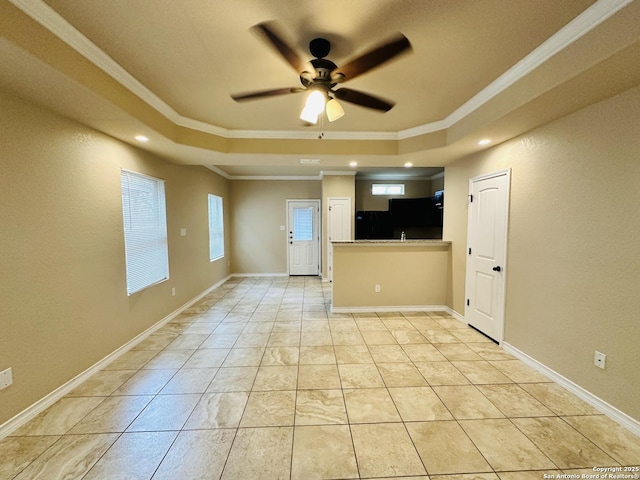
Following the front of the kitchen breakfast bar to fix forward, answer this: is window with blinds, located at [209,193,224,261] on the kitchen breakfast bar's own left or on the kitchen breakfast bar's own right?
on the kitchen breakfast bar's own right

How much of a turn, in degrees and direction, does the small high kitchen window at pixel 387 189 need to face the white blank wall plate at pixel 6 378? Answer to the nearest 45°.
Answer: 0° — it already faces it

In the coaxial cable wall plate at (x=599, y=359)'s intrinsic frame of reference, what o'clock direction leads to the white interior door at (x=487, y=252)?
The white interior door is roughly at 3 o'clock from the coaxial cable wall plate.

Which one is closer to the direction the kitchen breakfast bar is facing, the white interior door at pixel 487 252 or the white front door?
the white interior door

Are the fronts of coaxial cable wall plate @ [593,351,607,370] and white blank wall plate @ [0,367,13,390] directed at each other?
yes

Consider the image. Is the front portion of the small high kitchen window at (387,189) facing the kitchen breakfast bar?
yes

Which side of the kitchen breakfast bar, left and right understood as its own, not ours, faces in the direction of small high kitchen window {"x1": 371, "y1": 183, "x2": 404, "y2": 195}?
back

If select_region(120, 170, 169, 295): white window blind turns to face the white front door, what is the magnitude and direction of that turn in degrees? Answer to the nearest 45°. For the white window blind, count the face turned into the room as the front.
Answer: approximately 90° to its left

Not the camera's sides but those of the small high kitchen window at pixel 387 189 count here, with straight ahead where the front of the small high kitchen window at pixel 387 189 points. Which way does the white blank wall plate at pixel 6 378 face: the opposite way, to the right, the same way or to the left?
to the left

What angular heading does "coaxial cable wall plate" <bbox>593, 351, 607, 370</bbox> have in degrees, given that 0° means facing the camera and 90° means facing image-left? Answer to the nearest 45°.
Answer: approximately 45°

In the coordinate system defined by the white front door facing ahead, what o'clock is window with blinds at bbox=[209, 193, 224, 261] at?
The window with blinds is roughly at 2 o'clock from the white front door.
